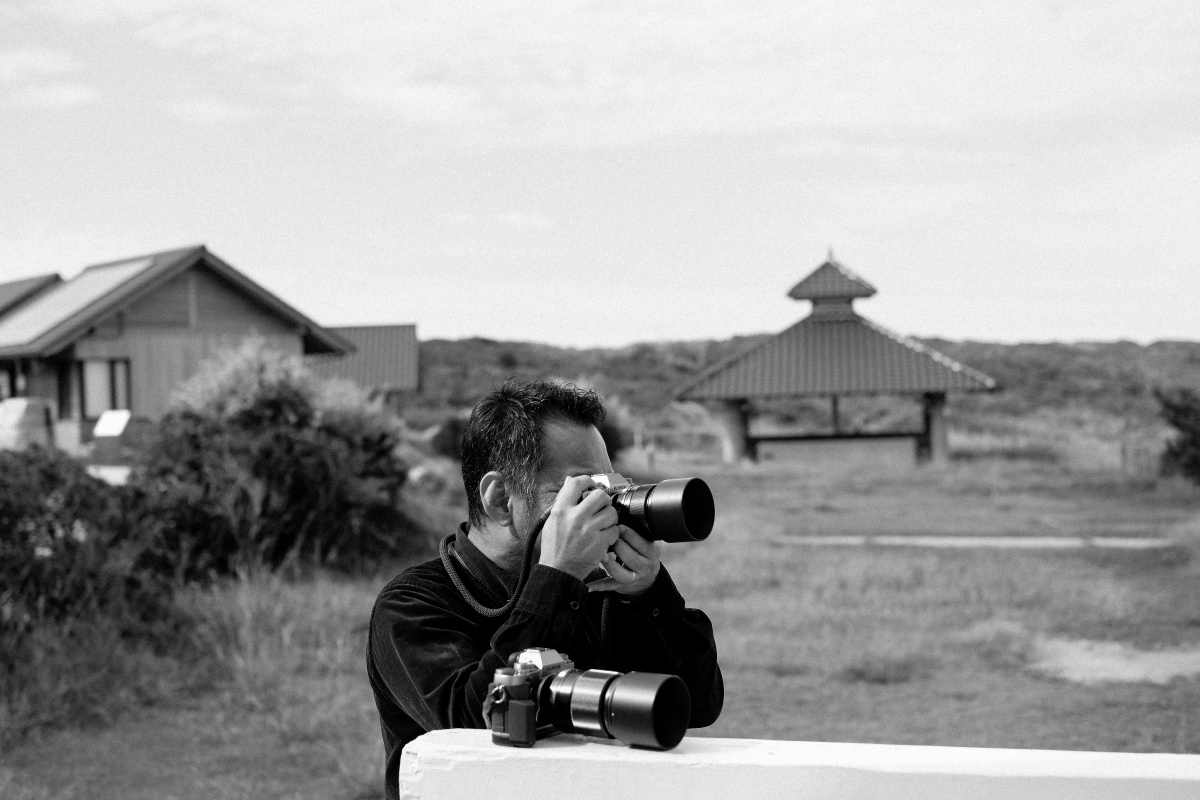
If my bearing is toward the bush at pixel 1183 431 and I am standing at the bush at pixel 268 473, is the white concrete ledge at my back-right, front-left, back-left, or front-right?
back-right

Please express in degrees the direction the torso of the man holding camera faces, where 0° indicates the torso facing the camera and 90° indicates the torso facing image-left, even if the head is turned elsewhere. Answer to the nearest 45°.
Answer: approximately 315°

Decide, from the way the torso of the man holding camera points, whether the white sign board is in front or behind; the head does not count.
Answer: behind

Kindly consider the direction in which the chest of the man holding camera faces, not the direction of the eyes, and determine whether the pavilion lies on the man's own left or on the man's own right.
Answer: on the man's own left

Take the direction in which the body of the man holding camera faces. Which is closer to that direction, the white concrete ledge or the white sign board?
the white concrete ledge

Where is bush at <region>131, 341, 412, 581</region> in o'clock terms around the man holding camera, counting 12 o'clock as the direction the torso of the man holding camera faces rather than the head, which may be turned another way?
The bush is roughly at 7 o'clock from the man holding camera.

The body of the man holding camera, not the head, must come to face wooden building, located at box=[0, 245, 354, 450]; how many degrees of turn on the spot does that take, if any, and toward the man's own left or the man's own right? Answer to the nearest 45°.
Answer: approximately 135° to the man's own left

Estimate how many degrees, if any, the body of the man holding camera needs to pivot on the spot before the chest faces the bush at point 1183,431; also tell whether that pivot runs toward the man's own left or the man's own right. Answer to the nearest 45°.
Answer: approximately 90° to the man's own left
